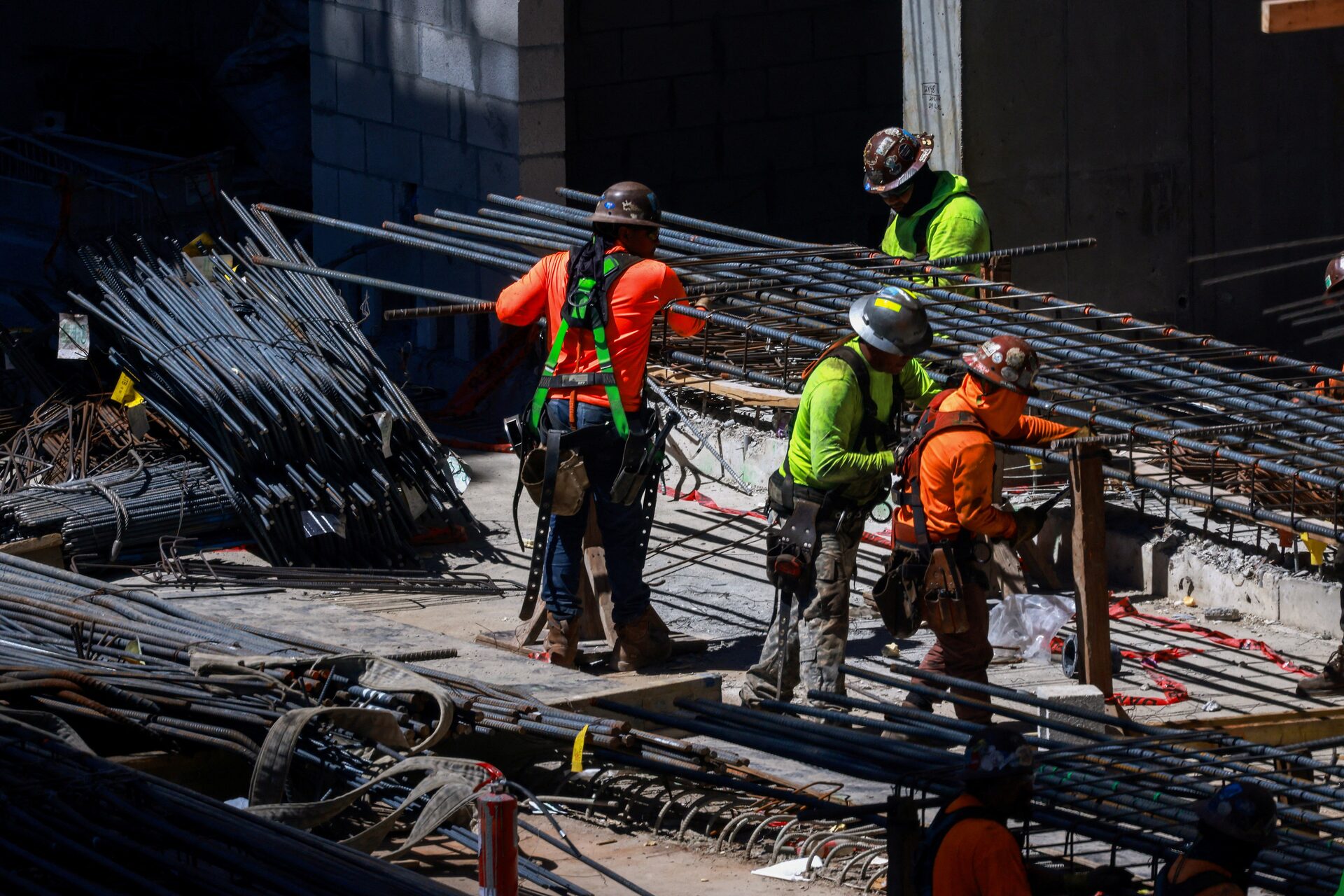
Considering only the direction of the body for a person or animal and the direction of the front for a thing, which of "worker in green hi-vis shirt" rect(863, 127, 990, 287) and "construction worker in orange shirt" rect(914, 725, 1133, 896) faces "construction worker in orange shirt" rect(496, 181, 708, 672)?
the worker in green hi-vis shirt

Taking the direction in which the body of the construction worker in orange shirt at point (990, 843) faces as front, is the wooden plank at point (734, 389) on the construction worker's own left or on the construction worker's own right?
on the construction worker's own left

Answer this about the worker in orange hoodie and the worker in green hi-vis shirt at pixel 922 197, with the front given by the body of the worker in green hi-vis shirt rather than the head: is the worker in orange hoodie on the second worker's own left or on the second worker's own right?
on the second worker's own left

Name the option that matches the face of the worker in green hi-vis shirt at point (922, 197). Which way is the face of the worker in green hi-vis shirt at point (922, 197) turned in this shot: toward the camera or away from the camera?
toward the camera

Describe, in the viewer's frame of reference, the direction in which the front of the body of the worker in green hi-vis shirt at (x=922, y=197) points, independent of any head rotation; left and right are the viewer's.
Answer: facing the viewer and to the left of the viewer
